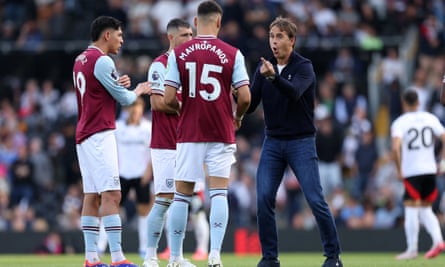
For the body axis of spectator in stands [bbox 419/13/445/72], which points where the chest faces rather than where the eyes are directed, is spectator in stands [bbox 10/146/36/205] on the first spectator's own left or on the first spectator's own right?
on the first spectator's own right

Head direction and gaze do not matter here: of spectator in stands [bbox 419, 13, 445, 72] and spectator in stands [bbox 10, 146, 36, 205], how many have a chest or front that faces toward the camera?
2

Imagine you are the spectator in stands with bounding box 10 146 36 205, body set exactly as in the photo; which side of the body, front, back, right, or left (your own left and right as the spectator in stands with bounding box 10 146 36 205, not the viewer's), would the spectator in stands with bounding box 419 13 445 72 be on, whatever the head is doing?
left

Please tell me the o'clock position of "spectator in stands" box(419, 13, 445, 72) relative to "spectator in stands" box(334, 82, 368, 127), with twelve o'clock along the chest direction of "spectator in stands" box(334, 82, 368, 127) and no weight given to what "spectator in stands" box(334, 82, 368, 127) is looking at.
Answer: "spectator in stands" box(419, 13, 445, 72) is roughly at 8 o'clock from "spectator in stands" box(334, 82, 368, 127).

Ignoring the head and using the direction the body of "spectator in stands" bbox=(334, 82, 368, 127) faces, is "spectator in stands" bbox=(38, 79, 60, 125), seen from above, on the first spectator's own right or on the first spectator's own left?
on the first spectator's own right

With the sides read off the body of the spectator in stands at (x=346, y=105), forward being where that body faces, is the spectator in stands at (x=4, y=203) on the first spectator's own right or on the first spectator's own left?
on the first spectator's own right

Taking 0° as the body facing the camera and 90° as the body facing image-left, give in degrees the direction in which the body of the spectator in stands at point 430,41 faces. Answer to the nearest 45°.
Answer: approximately 0°
